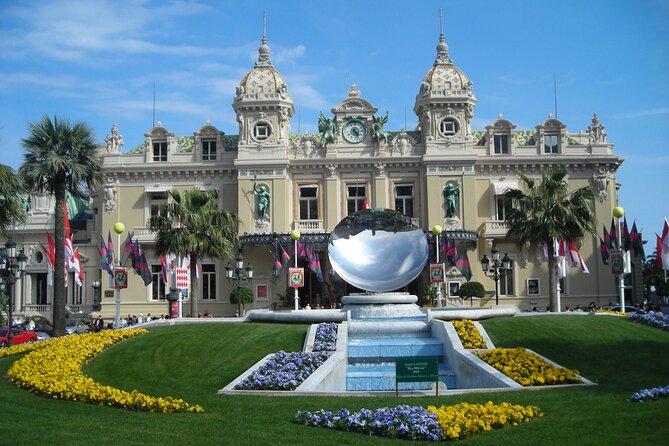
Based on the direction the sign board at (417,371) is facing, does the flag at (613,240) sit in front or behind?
behind

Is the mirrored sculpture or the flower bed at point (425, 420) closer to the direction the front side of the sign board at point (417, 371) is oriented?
the flower bed

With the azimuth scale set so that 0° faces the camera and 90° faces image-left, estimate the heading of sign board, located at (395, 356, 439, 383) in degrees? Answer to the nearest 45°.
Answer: approximately 0°

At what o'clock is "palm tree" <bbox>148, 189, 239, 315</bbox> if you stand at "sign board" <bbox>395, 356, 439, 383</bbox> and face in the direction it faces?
The palm tree is roughly at 5 o'clock from the sign board.

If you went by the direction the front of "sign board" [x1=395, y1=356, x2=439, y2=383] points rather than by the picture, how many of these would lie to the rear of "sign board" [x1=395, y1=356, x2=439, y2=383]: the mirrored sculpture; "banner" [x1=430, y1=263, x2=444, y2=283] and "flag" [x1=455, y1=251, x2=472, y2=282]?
3

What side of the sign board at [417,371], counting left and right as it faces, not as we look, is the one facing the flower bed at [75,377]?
right

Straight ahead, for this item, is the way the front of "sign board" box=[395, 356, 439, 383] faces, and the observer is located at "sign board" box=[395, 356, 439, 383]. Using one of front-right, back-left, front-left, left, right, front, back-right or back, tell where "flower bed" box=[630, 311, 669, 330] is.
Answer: back-left

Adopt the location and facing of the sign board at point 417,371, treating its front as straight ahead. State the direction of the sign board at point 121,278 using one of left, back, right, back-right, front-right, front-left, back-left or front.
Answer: back-right

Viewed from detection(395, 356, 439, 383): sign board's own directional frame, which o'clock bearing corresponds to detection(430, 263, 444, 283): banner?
The banner is roughly at 6 o'clock from the sign board.

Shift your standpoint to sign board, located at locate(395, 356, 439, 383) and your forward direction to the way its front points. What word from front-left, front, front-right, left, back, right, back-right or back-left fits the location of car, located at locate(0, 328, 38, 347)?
back-right

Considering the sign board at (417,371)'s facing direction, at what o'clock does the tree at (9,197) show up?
The tree is roughly at 4 o'clock from the sign board.

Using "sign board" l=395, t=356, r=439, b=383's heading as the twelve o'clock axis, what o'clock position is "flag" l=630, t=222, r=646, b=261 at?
The flag is roughly at 7 o'clock from the sign board.
